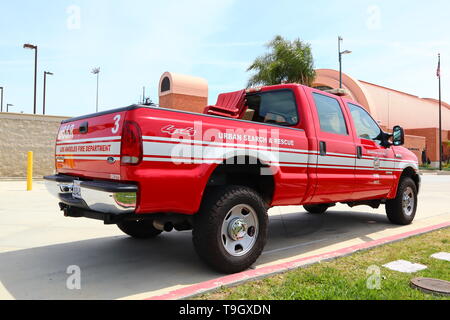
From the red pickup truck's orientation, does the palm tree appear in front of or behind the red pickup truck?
in front

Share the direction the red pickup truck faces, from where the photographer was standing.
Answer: facing away from the viewer and to the right of the viewer
